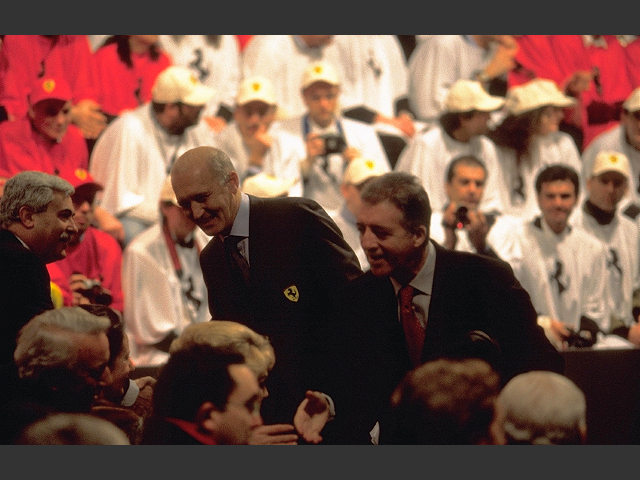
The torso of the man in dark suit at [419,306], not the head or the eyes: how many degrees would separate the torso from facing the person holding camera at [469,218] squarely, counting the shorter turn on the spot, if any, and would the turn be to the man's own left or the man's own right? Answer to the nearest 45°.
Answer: approximately 135° to the man's own right

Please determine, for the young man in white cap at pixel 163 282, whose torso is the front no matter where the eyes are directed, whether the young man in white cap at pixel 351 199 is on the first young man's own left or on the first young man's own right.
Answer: on the first young man's own left

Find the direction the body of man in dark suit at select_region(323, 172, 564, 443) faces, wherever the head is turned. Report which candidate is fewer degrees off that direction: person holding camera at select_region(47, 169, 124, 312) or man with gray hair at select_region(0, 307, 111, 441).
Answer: the man with gray hair

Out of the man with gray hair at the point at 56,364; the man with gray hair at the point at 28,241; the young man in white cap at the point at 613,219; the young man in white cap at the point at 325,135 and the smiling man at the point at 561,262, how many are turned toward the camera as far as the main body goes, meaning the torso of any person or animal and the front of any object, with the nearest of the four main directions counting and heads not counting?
3

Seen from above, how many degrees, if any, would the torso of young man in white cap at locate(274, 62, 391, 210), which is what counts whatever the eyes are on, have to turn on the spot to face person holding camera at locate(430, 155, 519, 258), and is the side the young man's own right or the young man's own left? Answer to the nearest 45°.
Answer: approximately 90° to the young man's own left

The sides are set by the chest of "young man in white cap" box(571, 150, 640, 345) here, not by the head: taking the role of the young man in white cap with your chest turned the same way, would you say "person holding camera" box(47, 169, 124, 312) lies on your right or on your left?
on your right

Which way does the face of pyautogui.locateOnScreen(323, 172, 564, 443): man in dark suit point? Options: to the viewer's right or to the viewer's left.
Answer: to the viewer's left

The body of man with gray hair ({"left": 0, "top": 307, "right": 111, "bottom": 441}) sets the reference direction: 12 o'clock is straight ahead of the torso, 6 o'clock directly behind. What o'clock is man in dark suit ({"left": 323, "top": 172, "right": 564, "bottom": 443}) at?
The man in dark suit is roughly at 12 o'clock from the man with gray hair.
